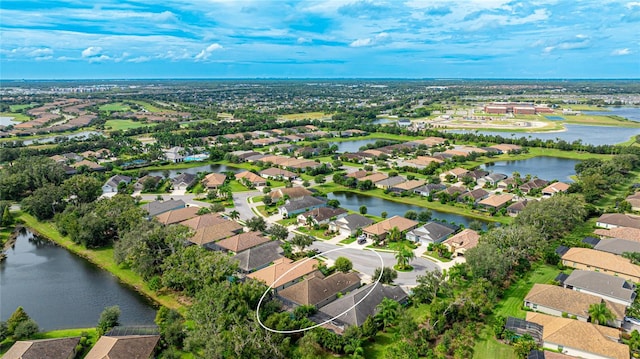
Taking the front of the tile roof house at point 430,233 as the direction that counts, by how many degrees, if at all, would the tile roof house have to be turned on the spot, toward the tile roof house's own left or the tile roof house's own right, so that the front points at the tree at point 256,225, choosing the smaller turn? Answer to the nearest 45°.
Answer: approximately 45° to the tile roof house's own right

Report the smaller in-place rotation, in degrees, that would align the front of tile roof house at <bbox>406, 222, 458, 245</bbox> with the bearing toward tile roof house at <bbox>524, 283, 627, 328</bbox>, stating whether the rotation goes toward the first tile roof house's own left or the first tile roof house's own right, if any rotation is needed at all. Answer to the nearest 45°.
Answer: approximately 90° to the first tile roof house's own left

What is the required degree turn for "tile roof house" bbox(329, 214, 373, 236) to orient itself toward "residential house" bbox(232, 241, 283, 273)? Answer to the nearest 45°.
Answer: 0° — it already faces it

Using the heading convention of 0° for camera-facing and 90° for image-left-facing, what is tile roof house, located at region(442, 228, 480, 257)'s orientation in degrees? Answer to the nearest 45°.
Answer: approximately 45°

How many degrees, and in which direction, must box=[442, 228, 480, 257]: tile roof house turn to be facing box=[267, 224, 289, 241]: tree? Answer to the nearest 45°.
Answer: approximately 45° to its right
